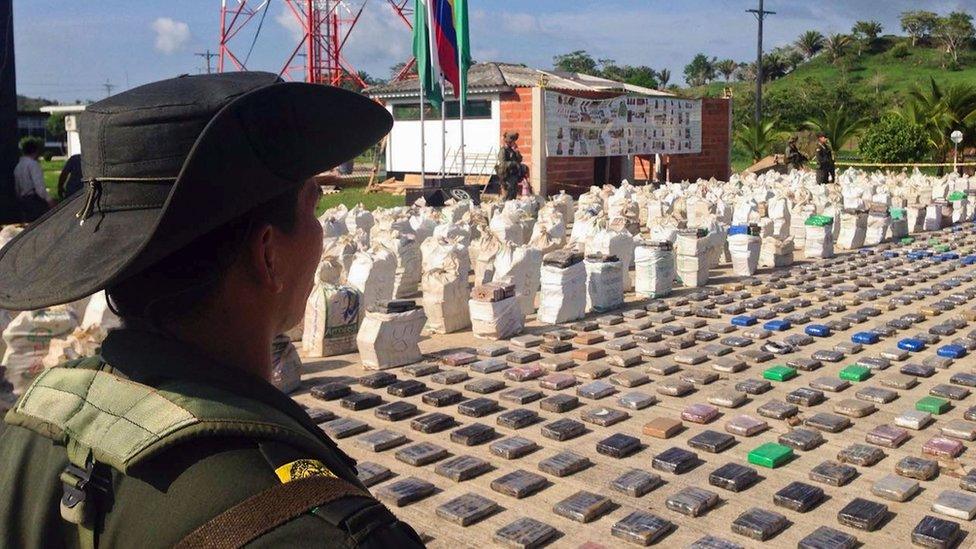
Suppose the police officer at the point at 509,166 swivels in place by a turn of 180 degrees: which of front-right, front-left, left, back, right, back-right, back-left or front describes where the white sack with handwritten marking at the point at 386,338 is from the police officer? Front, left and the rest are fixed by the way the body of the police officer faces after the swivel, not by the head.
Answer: back

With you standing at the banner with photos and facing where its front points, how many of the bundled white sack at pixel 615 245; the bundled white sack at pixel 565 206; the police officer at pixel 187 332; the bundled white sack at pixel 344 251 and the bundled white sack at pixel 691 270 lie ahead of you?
5

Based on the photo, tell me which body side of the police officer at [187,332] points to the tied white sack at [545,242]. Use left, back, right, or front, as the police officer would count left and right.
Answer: front

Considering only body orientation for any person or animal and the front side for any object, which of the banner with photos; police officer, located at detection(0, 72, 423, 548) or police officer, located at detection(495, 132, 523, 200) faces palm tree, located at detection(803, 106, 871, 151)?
police officer, located at detection(0, 72, 423, 548)

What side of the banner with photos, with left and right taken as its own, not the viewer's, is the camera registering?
front

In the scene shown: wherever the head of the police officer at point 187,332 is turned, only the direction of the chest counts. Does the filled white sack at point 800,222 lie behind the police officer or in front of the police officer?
in front

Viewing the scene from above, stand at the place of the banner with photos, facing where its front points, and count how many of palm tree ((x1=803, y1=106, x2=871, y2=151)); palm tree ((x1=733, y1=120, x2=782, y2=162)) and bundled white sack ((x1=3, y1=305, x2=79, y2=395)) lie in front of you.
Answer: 1

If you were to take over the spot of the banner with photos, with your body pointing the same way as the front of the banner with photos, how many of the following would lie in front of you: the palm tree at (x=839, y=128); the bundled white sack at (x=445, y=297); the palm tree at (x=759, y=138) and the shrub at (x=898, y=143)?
1

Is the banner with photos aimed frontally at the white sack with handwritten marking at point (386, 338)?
yes

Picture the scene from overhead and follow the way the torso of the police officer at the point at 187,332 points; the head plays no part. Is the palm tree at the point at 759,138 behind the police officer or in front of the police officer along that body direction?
in front

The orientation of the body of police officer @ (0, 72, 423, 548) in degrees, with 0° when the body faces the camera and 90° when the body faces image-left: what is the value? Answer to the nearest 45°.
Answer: approximately 225°

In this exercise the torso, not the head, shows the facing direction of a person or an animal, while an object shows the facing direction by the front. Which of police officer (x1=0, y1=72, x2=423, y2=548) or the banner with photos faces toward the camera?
the banner with photos

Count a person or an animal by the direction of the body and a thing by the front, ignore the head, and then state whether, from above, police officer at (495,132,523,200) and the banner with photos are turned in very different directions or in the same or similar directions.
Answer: same or similar directions

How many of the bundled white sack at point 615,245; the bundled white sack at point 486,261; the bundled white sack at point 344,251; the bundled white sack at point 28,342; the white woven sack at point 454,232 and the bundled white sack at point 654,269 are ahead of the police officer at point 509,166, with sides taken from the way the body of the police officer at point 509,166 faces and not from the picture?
6

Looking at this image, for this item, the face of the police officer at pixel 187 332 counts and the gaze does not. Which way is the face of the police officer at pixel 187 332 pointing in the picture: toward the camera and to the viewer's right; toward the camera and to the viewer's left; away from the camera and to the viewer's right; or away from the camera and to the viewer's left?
away from the camera and to the viewer's right

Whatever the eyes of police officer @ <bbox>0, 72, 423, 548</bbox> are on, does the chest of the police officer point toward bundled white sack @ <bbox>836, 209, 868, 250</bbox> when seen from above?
yes

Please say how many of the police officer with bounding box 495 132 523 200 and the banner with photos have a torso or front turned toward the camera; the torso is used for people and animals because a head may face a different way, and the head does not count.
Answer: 2

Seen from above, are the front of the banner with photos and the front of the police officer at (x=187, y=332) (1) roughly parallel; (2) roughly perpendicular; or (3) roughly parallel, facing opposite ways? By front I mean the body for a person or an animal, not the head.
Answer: roughly parallel, facing opposite ways

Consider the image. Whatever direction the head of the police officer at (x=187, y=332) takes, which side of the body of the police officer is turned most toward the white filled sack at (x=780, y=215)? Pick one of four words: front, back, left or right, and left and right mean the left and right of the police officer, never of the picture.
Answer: front

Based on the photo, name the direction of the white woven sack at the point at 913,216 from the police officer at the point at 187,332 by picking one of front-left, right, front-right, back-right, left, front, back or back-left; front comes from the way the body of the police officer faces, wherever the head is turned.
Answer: front

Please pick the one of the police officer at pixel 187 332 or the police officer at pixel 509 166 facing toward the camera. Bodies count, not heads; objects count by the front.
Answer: the police officer at pixel 509 166

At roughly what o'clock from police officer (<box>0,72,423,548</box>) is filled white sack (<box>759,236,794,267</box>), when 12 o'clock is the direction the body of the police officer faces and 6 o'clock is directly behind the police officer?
The filled white sack is roughly at 12 o'clock from the police officer.
